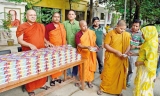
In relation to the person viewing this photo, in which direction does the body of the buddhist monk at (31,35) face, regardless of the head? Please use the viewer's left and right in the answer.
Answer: facing the viewer and to the right of the viewer

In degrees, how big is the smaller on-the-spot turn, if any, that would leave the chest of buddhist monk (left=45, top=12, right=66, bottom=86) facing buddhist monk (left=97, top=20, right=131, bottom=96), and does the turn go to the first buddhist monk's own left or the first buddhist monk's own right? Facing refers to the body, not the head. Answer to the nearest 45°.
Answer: approximately 45° to the first buddhist monk's own left

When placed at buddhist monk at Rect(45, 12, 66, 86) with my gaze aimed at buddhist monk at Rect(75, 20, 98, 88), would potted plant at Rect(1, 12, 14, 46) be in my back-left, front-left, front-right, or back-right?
back-left

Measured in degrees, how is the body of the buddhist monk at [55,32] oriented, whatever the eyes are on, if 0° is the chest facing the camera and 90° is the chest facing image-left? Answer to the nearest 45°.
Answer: approximately 0°

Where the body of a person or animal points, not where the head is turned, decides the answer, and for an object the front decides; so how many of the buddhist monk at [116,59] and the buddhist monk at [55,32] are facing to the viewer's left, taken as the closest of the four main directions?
0
